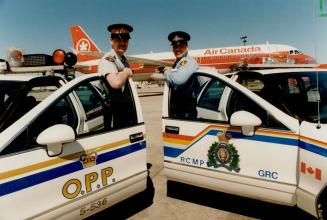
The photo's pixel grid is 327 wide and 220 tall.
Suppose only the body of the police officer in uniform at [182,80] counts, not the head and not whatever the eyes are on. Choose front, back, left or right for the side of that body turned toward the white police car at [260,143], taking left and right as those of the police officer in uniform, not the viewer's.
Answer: left

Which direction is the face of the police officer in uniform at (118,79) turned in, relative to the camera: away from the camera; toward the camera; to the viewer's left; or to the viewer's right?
toward the camera

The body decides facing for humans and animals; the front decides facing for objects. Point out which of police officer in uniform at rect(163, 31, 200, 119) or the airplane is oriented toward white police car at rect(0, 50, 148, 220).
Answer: the police officer in uniform

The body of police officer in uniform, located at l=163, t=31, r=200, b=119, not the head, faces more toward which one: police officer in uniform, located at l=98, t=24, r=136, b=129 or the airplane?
the police officer in uniform

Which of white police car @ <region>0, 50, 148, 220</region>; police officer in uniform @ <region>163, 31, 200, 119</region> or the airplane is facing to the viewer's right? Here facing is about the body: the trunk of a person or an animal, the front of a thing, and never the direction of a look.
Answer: the airplane

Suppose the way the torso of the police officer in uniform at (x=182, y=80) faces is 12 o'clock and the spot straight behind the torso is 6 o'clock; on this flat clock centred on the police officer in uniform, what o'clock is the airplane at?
The airplane is roughly at 5 o'clock from the police officer in uniform.

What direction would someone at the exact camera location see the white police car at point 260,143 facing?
facing the viewer and to the right of the viewer

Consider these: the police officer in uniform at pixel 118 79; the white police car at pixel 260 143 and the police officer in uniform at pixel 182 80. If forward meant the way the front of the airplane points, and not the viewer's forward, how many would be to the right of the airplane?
3

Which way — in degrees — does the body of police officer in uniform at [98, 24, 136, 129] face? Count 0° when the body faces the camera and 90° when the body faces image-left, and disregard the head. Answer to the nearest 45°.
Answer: approximately 315°

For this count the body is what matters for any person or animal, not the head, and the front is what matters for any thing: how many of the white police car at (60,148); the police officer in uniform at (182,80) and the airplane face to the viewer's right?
1

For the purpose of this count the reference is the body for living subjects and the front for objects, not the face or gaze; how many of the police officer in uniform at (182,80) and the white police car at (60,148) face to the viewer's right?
0

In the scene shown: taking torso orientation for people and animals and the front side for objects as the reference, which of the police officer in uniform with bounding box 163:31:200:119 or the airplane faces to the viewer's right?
the airplane

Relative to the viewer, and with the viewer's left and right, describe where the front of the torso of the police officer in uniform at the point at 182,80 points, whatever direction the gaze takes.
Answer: facing the viewer and to the left of the viewer

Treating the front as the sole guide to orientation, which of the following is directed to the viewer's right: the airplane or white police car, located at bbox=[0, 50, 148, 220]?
the airplane

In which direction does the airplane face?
to the viewer's right
